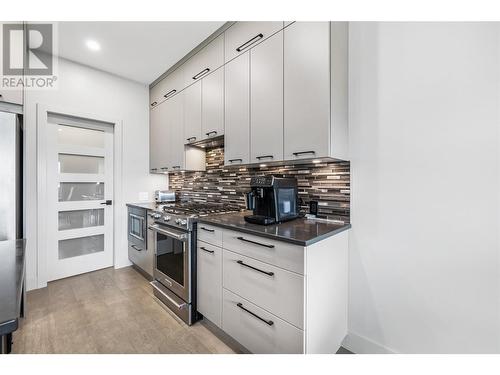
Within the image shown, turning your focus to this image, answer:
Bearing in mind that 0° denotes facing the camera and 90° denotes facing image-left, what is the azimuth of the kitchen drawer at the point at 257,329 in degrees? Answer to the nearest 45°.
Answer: approximately 45°

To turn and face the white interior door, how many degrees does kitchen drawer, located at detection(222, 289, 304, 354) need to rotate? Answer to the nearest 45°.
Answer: approximately 90° to its right

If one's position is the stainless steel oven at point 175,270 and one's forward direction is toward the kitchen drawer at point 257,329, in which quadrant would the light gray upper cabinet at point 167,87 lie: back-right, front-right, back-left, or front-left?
back-left

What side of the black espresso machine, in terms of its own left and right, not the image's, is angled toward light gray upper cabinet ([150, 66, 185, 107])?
right

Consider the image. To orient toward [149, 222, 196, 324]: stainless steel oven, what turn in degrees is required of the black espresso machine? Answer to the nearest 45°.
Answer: approximately 45° to its right

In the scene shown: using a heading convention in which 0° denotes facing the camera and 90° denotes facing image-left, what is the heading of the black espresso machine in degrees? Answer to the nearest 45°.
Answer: approximately 45°

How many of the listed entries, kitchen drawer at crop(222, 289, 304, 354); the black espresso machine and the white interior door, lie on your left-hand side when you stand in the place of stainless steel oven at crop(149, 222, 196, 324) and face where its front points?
2

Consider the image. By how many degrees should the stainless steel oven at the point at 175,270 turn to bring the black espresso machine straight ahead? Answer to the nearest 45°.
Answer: approximately 90° to its left

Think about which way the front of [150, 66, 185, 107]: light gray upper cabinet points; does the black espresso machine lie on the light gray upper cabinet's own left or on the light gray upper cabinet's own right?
on the light gray upper cabinet's own left
